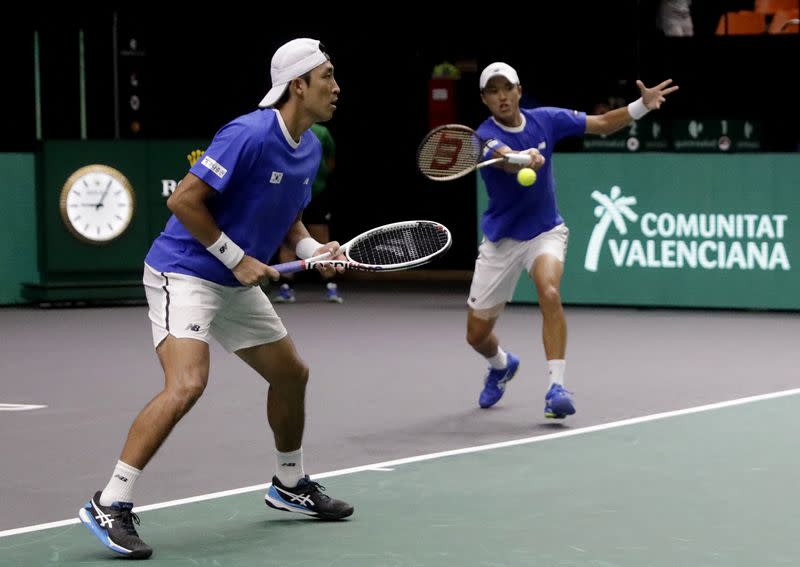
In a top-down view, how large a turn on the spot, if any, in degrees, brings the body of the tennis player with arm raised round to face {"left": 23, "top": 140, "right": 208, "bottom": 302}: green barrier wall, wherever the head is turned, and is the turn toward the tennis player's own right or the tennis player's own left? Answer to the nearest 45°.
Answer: approximately 135° to the tennis player's own right

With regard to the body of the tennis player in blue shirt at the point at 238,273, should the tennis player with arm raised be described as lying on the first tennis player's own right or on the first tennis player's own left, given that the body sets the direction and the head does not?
on the first tennis player's own left

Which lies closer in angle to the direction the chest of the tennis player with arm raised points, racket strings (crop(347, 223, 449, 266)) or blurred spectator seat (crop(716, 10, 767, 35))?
the racket strings

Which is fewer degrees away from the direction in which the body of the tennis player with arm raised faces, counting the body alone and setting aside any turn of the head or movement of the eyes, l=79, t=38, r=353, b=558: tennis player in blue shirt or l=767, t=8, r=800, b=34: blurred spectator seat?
the tennis player in blue shirt

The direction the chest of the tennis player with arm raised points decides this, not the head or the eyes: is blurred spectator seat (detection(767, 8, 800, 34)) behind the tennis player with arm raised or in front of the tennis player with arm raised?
behind

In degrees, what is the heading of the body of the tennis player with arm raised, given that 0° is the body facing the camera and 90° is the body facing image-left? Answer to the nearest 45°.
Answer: approximately 0°

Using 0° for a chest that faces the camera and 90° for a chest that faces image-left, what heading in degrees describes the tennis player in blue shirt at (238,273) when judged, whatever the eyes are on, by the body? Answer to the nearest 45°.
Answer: approximately 315°

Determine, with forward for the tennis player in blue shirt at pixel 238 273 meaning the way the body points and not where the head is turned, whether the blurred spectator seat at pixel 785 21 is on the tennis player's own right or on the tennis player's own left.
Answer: on the tennis player's own left

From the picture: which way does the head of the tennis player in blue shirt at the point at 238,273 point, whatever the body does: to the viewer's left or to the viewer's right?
to the viewer's right

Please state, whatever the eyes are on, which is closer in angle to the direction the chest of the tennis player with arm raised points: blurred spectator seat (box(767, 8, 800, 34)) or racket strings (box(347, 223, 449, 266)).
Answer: the racket strings
